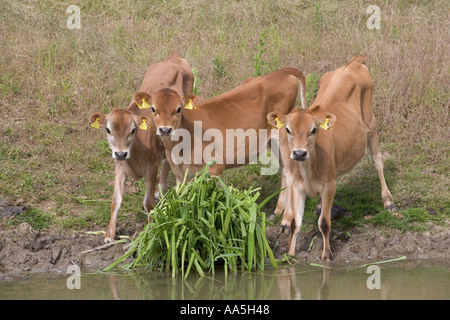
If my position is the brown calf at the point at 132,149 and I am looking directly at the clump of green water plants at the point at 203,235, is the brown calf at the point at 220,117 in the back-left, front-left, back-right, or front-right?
front-left

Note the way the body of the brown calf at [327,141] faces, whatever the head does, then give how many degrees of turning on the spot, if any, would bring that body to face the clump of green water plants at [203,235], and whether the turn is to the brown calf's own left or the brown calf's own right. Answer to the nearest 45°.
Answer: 0° — it already faces it

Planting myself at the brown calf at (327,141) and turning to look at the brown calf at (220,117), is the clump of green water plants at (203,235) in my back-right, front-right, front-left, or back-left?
front-left

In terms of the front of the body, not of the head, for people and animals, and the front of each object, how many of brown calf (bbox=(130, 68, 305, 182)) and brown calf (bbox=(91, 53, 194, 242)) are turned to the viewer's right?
0

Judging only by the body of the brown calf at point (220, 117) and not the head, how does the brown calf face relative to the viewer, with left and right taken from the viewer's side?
facing the viewer and to the left of the viewer

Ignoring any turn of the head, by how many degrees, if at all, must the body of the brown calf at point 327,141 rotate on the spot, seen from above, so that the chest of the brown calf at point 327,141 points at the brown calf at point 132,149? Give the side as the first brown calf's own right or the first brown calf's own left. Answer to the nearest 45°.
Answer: approximately 45° to the first brown calf's own right

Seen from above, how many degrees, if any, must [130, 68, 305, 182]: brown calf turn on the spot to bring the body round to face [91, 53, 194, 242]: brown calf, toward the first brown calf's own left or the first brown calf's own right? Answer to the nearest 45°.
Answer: approximately 45° to the first brown calf's own right

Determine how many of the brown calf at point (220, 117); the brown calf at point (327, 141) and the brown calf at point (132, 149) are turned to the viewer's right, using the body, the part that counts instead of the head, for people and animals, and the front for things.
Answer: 0

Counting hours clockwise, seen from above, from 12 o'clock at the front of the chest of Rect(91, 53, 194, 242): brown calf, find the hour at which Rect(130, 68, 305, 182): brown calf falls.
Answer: Rect(130, 68, 305, 182): brown calf is roughly at 8 o'clock from Rect(91, 53, 194, 242): brown calf.

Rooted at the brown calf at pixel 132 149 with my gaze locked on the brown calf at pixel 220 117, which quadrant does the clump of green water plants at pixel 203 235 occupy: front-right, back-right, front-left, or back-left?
front-right

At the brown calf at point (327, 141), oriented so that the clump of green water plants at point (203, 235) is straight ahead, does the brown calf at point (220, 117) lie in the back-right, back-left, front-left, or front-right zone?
front-right

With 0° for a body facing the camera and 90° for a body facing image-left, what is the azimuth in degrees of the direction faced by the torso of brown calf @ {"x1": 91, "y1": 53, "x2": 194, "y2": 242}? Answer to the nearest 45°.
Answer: approximately 45°
